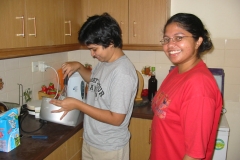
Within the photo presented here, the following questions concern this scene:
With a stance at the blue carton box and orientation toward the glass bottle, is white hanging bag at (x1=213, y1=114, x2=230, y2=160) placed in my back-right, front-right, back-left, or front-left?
front-right

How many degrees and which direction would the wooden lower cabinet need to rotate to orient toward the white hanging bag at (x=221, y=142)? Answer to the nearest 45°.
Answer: approximately 45° to its left

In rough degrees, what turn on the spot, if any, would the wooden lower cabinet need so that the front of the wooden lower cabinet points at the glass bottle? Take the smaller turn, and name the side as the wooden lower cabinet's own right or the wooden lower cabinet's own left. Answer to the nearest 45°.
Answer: approximately 90° to the wooden lower cabinet's own left

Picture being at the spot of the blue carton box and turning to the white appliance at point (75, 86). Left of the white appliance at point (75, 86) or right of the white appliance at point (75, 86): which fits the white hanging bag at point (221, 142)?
right

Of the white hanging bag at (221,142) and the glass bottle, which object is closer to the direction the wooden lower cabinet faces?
the white hanging bag

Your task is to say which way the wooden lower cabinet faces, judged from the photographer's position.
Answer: facing the viewer and to the right of the viewer
